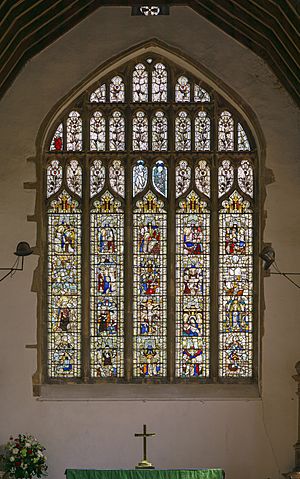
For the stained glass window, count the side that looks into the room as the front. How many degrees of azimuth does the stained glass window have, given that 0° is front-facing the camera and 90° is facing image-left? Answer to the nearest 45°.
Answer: approximately 0°

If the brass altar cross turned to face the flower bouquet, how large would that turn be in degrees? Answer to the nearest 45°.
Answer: approximately 90° to its right

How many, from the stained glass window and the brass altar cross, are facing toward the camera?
2
